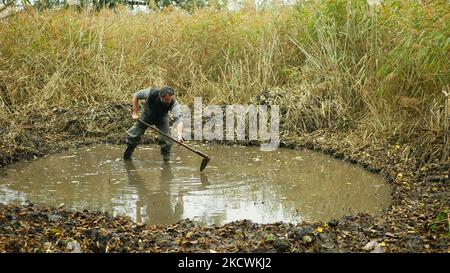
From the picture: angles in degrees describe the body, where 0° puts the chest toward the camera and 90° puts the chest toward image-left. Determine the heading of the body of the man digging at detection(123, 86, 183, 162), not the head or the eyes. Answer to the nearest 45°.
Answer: approximately 315°
